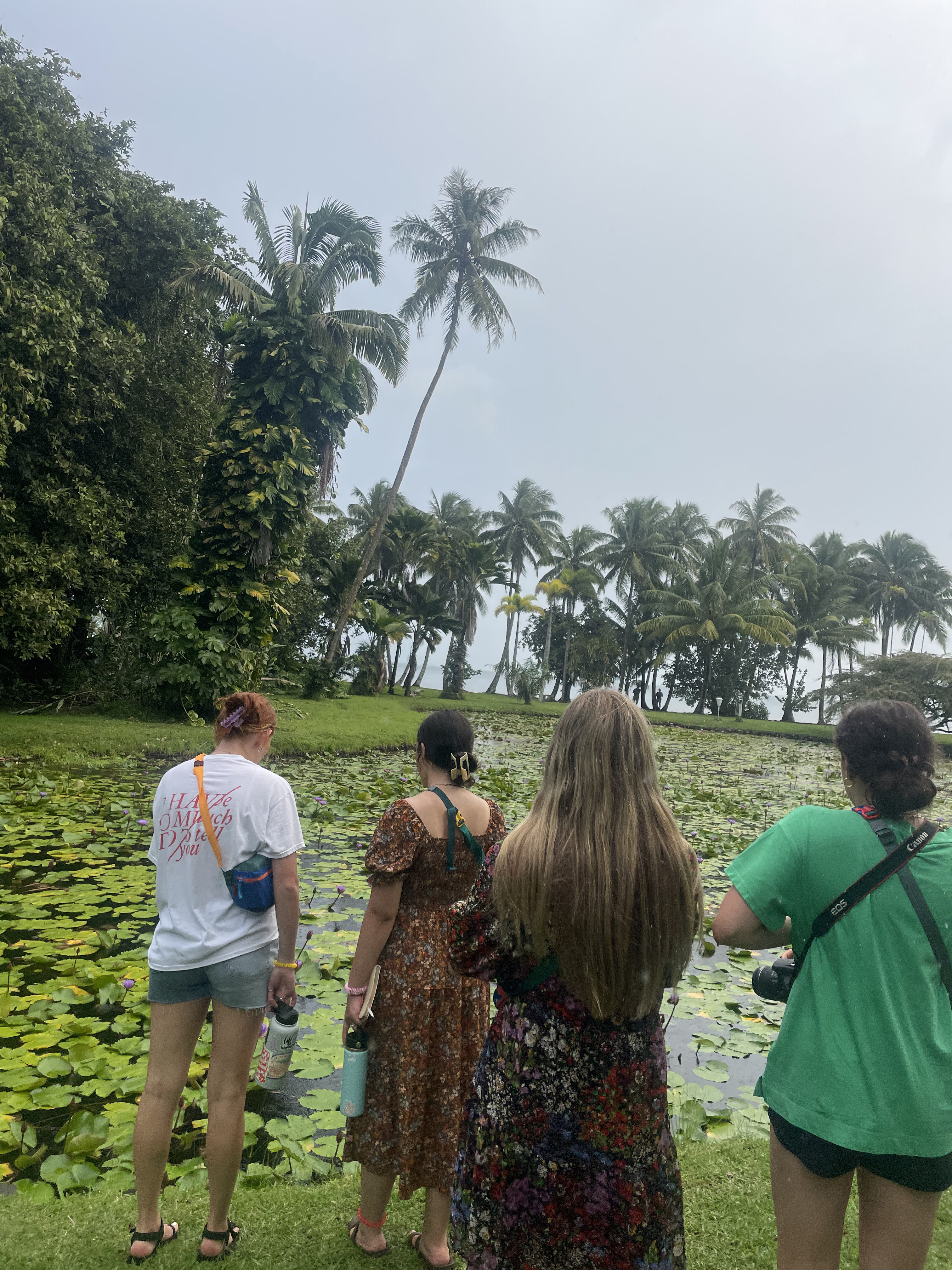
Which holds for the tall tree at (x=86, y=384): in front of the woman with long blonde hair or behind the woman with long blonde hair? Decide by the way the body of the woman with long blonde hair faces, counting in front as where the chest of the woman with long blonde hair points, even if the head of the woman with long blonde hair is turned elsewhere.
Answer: in front

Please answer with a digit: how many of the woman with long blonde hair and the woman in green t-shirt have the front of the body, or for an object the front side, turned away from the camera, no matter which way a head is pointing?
2

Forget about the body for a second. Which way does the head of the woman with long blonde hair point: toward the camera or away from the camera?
away from the camera

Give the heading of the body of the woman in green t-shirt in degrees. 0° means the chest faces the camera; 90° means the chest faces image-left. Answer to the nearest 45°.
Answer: approximately 180°

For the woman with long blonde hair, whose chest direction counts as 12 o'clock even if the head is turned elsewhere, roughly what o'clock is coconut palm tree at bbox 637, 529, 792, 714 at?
The coconut palm tree is roughly at 12 o'clock from the woman with long blonde hair.

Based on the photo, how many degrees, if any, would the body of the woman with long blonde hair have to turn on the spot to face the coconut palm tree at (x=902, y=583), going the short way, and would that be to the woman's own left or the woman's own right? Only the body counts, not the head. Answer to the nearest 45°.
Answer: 0° — they already face it

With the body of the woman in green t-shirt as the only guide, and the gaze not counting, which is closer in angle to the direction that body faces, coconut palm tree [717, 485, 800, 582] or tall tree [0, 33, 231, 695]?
the coconut palm tree

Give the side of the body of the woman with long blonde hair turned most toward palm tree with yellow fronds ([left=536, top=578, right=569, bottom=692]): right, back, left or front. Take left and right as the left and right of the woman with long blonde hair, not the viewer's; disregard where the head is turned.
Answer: front

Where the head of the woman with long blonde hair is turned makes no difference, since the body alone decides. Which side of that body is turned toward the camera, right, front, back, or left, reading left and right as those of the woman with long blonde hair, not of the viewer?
back

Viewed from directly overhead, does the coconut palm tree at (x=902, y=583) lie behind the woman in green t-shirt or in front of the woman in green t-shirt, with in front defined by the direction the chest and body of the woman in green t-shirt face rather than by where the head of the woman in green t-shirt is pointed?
in front

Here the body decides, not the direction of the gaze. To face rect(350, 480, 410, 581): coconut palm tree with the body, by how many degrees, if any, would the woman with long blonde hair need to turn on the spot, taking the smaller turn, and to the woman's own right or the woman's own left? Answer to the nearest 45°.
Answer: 0° — they already face it

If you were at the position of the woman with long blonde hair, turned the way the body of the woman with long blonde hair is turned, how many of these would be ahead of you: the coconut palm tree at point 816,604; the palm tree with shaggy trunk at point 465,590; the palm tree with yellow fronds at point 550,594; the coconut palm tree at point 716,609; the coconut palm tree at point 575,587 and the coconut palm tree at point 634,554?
6
